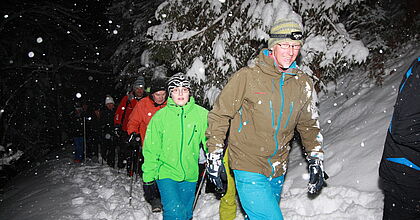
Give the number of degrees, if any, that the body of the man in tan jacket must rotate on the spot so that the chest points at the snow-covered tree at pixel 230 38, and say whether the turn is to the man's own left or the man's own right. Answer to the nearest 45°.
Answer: approximately 135° to the man's own left

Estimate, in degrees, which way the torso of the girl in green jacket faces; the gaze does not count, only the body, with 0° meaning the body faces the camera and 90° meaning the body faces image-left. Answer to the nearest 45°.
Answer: approximately 0°

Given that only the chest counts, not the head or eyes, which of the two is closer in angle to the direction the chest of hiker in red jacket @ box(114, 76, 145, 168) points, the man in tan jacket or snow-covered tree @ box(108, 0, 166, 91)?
the man in tan jacket

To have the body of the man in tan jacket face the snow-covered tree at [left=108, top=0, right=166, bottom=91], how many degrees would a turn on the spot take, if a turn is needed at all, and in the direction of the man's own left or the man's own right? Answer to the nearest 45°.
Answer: approximately 180°

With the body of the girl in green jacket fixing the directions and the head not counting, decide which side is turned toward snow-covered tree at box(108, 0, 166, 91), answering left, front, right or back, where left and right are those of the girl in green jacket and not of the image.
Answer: back

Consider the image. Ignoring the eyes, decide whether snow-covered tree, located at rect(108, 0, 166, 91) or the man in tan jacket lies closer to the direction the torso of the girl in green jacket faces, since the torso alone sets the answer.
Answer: the man in tan jacket
